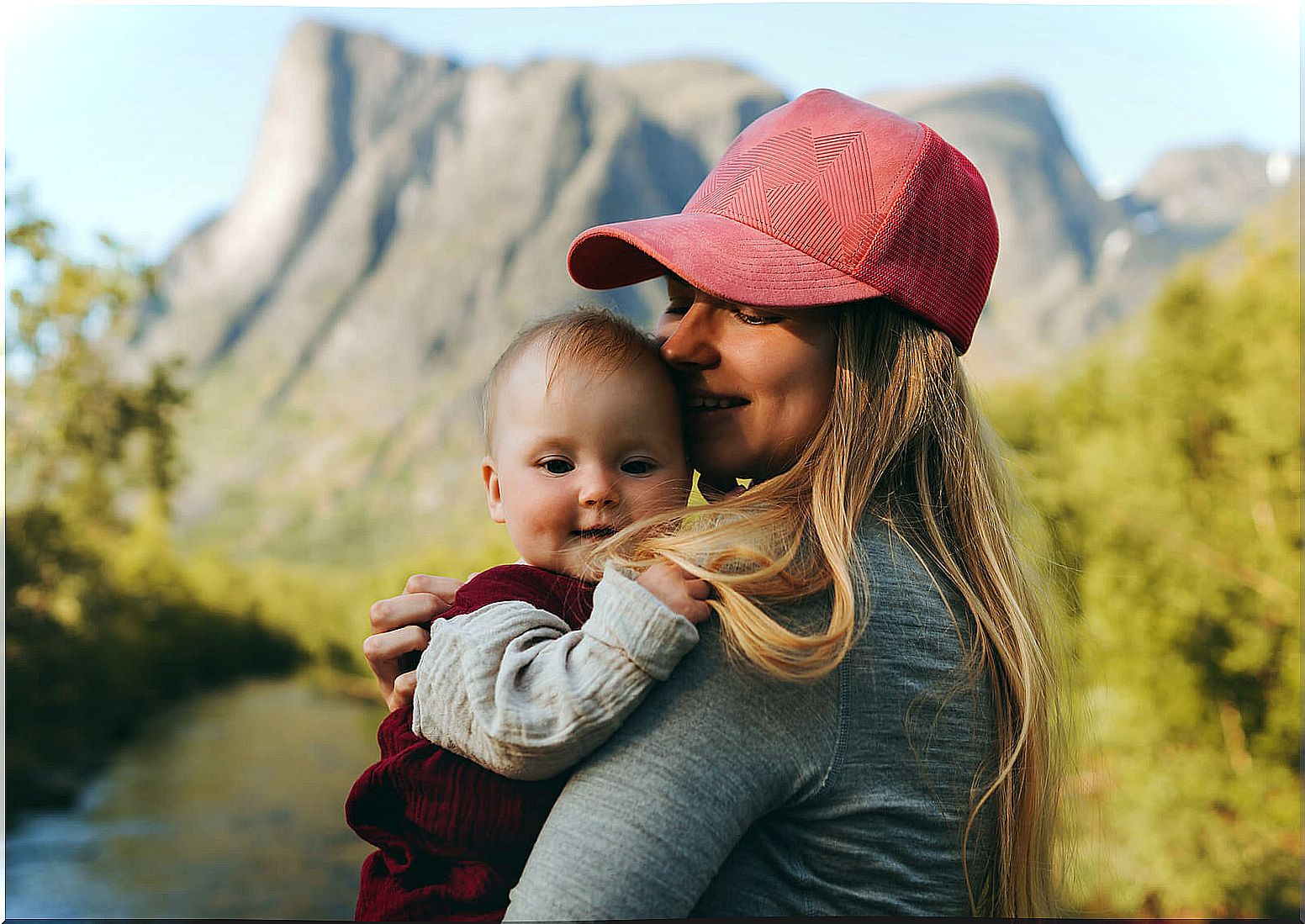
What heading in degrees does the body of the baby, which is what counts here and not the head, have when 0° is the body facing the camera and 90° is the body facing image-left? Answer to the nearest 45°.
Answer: approximately 315°

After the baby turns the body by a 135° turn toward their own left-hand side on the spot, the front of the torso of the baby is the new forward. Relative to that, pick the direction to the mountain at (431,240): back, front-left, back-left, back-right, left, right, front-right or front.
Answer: front

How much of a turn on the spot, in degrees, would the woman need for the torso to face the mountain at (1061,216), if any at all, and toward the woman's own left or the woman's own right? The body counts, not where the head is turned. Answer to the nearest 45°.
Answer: approximately 90° to the woman's own right

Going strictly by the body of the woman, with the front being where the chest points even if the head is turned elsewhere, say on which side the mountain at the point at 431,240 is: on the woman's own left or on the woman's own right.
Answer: on the woman's own right

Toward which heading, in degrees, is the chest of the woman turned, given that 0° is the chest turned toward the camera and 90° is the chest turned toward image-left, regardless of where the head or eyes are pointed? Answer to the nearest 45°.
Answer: approximately 90°

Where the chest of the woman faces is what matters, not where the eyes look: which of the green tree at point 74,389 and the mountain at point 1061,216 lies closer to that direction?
the green tree
